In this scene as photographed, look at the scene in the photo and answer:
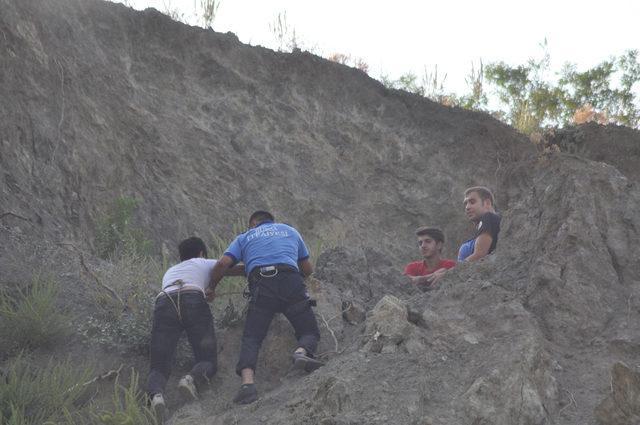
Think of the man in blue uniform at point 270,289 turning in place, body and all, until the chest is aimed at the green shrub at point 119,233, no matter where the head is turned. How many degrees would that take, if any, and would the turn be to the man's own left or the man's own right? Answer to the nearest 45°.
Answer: approximately 45° to the man's own left

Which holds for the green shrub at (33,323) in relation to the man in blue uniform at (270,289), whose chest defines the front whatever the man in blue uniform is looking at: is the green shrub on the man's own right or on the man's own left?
on the man's own left

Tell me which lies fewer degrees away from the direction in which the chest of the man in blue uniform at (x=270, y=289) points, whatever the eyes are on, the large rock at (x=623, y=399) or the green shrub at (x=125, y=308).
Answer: the green shrub

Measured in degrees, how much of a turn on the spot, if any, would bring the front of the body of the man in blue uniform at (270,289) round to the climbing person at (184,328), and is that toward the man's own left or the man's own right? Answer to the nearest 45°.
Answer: approximately 90° to the man's own left

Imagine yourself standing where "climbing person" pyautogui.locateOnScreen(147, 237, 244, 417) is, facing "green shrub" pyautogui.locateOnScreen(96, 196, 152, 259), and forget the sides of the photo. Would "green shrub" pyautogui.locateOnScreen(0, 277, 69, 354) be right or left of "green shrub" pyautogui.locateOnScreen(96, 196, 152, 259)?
left

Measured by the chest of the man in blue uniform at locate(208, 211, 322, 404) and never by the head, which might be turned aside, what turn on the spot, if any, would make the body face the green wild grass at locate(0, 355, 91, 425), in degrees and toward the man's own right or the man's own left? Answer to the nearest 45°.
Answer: approximately 90° to the man's own left

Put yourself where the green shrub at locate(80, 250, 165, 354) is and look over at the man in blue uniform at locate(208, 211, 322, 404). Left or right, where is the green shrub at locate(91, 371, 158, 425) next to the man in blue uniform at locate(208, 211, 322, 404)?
right

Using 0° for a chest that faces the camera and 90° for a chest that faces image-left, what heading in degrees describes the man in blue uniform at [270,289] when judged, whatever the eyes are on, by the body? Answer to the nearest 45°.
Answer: approximately 180°

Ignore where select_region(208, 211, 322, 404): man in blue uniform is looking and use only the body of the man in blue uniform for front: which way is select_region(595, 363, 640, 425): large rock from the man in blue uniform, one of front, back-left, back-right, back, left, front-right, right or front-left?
back-right
